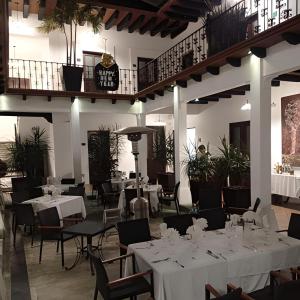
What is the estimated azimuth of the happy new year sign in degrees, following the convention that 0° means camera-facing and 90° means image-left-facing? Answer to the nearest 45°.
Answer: approximately 0°

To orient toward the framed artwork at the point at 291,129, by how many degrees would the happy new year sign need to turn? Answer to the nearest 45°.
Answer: approximately 90° to its left

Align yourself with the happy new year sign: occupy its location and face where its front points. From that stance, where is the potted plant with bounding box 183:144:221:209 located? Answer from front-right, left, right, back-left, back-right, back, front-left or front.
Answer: front-left

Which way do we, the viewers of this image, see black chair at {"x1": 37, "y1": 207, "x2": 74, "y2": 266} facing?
facing away from the viewer and to the right of the viewer

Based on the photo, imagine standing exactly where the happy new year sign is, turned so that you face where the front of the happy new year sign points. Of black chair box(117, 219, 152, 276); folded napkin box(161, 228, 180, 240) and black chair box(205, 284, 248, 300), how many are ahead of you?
3

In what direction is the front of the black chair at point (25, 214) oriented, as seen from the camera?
facing away from the viewer and to the right of the viewer

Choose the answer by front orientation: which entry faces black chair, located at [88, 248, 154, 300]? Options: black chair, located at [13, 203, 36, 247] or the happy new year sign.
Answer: the happy new year sign

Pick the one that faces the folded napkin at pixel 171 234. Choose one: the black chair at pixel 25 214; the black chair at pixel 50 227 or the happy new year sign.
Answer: the happy new year sign

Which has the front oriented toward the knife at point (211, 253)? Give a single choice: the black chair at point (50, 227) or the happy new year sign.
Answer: the happy new year sign

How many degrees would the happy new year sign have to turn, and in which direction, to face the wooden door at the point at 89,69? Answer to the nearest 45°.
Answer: approximately 180°

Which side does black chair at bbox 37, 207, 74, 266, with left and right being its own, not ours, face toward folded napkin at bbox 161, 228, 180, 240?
right

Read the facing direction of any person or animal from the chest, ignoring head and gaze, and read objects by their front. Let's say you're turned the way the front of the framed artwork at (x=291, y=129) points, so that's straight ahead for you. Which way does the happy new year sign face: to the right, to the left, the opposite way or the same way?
to the left

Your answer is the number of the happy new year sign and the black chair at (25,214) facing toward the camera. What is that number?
1
